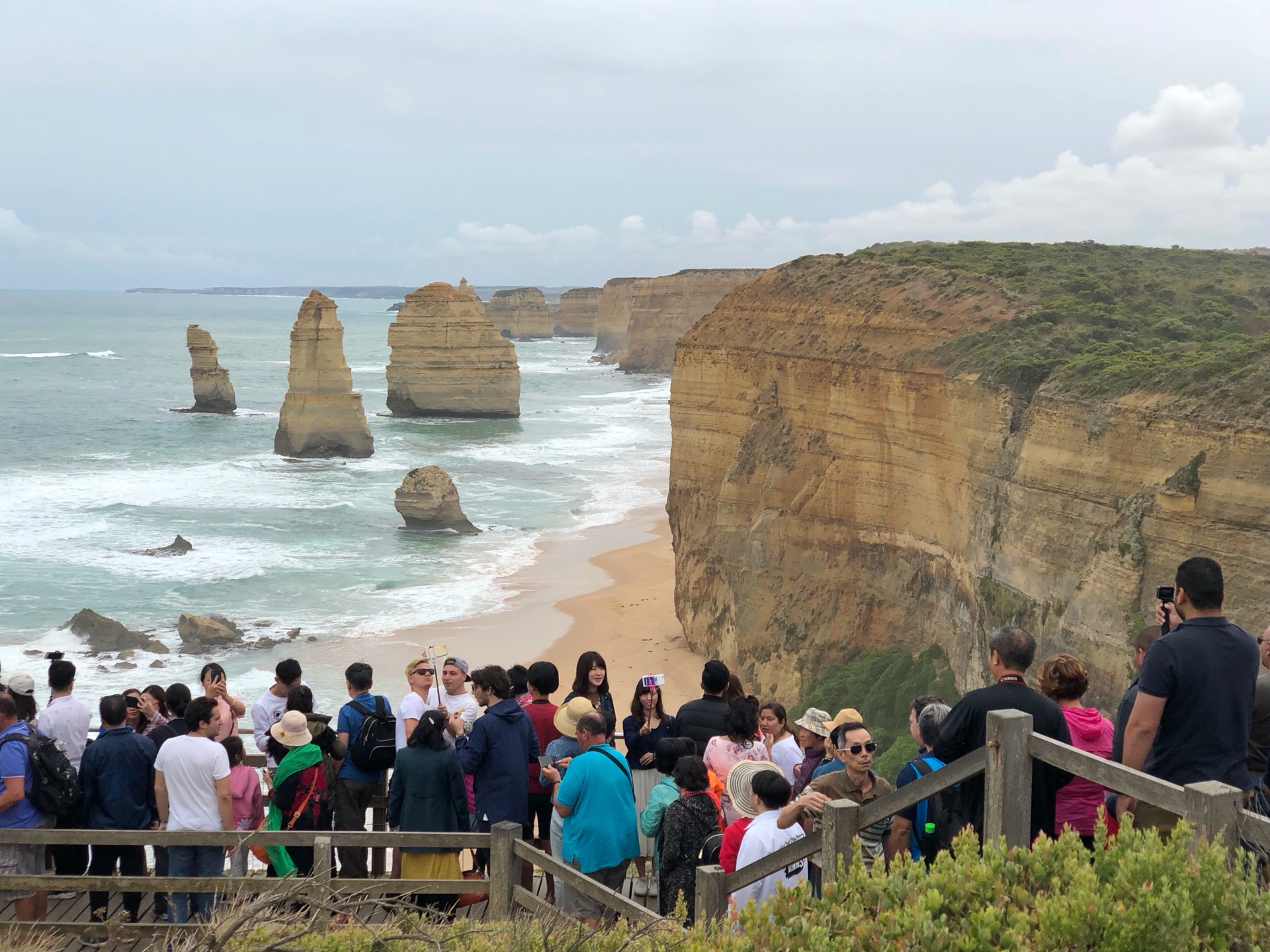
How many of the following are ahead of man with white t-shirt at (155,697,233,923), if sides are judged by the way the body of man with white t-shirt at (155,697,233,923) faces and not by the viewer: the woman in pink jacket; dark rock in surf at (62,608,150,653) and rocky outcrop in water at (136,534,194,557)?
2

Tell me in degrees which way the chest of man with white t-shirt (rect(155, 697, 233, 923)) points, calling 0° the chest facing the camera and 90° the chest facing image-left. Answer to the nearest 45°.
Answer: approximately 180°

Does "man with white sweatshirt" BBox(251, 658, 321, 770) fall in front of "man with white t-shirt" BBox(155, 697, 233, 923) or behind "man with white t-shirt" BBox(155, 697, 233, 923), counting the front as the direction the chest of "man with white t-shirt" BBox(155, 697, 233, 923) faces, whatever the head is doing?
in front

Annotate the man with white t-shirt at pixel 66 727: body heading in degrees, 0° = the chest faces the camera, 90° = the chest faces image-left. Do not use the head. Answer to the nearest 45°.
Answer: approximately 180°

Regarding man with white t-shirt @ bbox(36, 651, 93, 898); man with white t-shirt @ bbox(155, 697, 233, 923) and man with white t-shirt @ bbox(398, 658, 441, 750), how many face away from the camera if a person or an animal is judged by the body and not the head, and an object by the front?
2

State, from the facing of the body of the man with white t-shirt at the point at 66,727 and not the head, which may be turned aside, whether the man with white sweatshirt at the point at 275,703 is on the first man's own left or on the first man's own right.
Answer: on the first man's own right

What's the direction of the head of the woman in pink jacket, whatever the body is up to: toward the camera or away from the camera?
away from the camera

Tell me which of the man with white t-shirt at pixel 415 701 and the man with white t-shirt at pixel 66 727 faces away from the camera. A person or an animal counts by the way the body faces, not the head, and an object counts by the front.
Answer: the man with white t-shirt at pixel 66 727

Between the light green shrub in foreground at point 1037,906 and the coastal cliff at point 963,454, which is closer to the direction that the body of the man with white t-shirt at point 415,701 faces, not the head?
the light green shrub in foreground

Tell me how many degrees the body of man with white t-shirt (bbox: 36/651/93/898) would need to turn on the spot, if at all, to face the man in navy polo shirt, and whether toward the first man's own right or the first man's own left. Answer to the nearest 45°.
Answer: approximately 135° to the first man's own right

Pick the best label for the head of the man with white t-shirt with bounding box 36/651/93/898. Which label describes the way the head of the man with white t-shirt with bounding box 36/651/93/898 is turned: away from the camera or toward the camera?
away from the camera
